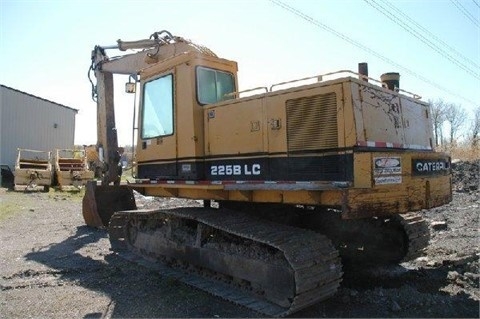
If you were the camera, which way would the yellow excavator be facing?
facing away from the viewer and to the left of the viewer
